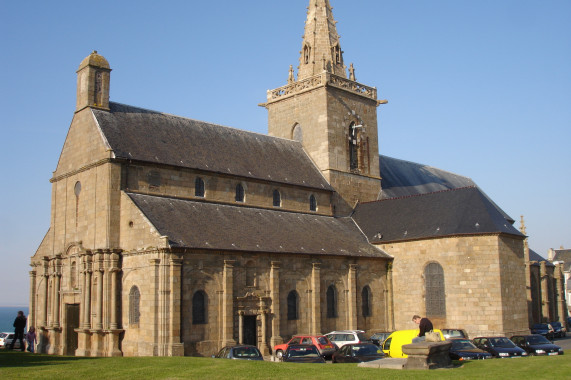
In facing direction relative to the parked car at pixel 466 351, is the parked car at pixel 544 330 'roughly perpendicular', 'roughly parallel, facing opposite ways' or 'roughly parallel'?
roughly parallel

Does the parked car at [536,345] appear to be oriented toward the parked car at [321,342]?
no

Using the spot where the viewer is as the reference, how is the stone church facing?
facing the viewer and to the left of the viewer

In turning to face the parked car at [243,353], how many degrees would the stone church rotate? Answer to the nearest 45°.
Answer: approximately 45° to its left

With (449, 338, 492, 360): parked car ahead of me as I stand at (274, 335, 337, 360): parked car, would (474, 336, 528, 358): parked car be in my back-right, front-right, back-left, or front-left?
front-left

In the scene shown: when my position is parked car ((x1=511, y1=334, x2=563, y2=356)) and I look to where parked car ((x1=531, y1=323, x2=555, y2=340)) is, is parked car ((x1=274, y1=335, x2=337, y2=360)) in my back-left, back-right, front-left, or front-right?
back-left

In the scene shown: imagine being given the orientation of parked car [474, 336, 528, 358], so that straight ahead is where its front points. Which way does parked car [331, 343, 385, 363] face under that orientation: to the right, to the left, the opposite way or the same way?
the same way

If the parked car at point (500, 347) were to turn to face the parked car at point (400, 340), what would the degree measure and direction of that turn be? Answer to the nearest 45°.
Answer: approximately 90° to its right

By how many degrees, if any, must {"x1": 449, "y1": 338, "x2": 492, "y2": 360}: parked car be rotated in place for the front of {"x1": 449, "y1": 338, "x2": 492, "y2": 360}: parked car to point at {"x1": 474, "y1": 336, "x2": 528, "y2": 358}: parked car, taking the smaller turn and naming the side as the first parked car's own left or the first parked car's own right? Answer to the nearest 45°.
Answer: approximately 90° to the first parked car's own left
